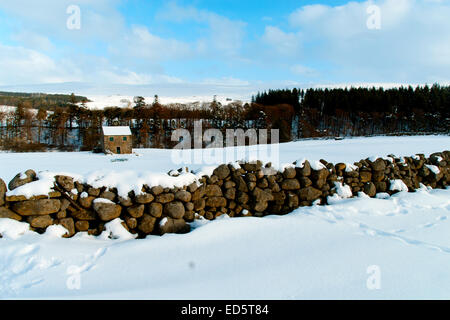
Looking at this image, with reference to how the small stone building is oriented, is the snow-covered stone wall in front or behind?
in front

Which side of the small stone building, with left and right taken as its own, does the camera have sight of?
front
